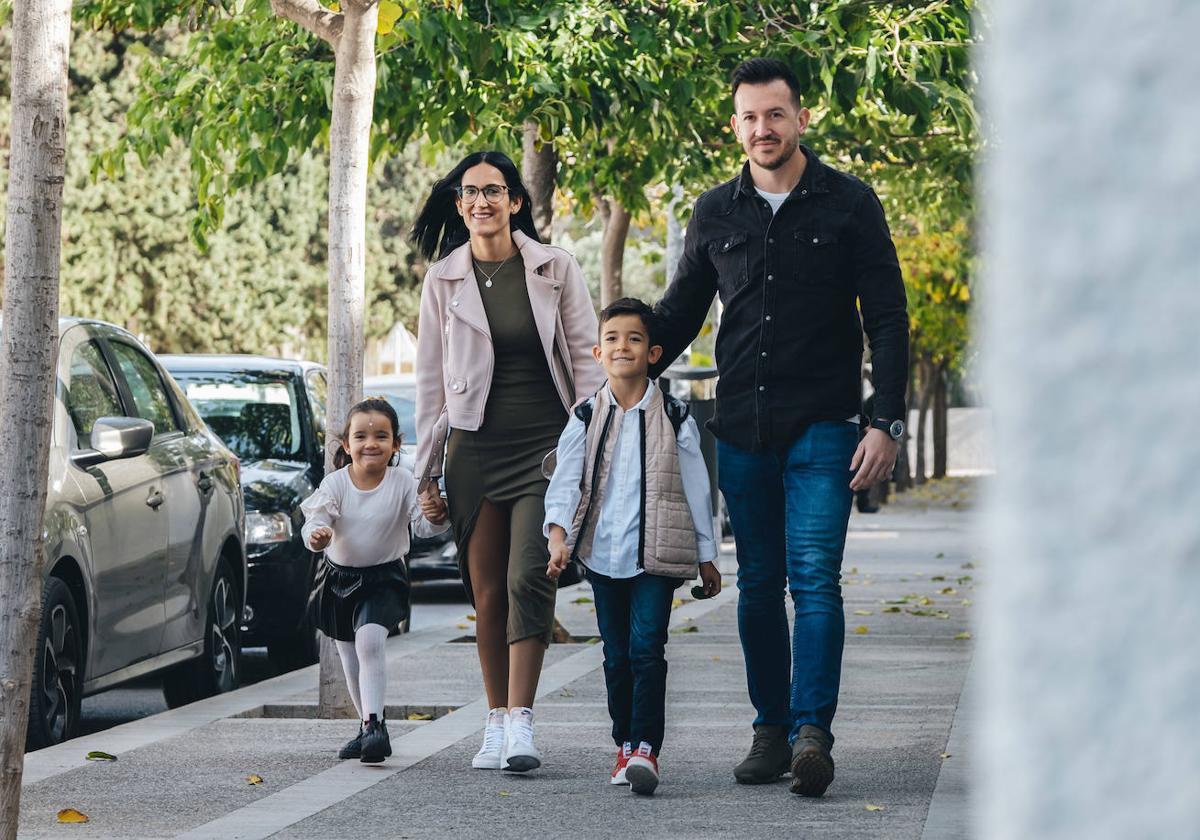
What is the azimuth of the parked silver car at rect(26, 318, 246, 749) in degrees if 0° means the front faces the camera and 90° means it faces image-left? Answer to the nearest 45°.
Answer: approximately 45°

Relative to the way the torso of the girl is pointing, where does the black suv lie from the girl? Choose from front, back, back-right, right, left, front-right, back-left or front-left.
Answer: back

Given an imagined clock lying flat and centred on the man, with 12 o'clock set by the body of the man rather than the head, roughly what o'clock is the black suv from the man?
The black suv is roughly at 5 o'clock from the man.

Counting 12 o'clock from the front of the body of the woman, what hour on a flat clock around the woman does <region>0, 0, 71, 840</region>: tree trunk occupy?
The tree trunk is roughly at 1 o'clock from the woman.

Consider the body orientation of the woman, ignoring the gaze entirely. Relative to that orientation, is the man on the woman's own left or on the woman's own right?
on the woman's own left

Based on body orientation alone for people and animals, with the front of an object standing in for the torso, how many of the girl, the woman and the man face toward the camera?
3
